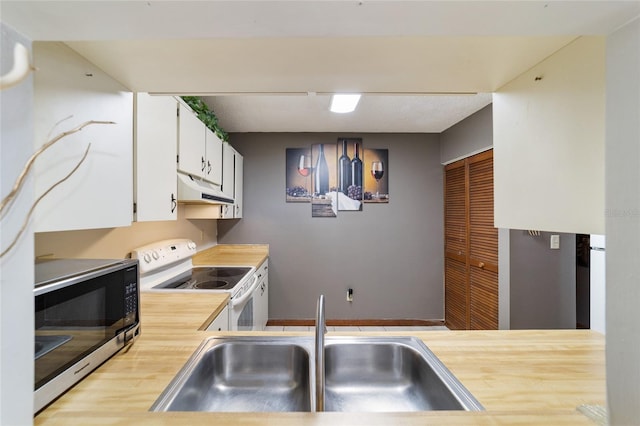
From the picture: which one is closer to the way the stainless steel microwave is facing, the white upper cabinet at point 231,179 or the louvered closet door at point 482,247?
the louvered closet door

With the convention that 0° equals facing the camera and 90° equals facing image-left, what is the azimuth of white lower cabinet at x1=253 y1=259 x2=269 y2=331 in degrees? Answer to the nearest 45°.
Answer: approximately 270°

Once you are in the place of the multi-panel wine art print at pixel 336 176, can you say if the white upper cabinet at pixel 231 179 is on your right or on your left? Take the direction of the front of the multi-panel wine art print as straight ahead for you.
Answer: on your right

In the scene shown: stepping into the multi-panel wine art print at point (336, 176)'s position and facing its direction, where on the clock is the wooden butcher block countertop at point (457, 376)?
The wooden butcher block countertop is roughly at 12 o'clock from the multi-panel wine art print.

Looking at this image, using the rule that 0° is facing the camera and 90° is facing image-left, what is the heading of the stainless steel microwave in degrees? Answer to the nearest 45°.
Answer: approximately 315°

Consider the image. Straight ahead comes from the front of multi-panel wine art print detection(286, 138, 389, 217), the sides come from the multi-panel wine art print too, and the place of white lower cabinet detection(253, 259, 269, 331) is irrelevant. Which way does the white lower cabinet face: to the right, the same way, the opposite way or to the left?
to the left

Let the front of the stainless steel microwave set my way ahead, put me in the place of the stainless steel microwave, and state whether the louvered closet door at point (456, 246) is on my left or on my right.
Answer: on my left

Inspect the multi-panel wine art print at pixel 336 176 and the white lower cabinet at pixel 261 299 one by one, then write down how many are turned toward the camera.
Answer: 1

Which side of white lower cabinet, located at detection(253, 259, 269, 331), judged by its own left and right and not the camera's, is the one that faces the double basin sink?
right

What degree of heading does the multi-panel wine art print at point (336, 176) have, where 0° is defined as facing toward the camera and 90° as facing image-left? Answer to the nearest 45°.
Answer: approximately 0°
